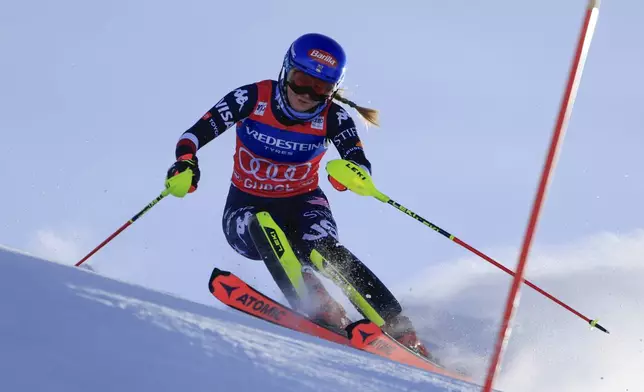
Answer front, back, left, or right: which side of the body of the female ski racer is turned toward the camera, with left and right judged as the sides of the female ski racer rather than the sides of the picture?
front
